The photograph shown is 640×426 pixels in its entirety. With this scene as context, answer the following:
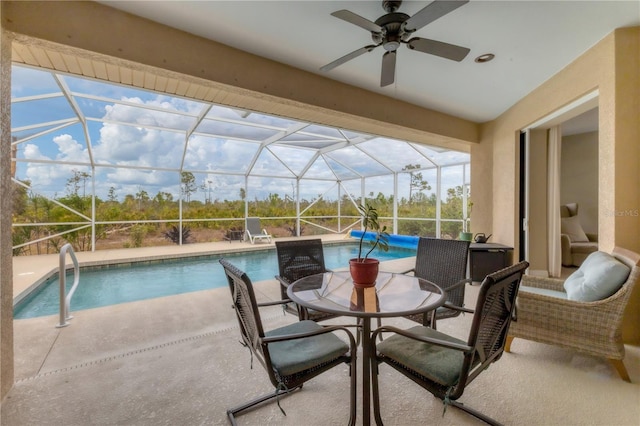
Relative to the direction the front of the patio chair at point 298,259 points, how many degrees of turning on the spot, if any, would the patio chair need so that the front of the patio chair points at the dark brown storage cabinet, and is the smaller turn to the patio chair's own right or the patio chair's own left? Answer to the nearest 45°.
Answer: approximately 90° to the patio chair's own left

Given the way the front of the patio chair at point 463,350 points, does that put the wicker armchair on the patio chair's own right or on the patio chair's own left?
on the patio chair's own right

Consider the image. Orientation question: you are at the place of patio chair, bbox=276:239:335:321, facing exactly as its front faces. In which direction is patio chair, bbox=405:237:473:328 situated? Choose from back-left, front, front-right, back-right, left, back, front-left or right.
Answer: front-left

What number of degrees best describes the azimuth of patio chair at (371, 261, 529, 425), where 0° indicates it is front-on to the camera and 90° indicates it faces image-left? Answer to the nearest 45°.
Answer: approximately 135°

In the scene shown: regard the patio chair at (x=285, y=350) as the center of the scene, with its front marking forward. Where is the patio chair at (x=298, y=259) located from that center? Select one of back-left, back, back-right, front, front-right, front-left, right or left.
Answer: front-left

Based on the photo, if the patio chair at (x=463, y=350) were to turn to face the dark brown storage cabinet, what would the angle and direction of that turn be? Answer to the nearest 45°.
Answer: approximately 45° to its right

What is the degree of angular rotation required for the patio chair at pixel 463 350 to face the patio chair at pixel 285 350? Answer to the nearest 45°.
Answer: approximately 45° to its left

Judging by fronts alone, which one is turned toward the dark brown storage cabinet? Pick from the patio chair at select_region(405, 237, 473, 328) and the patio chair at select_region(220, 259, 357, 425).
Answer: the patio chair at select_region(220, 259, 357, 425)

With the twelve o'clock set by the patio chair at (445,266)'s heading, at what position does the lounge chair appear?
The lounge chair is roughly at 3 o'clock from the patio chair.

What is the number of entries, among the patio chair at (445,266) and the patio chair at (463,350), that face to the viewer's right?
0

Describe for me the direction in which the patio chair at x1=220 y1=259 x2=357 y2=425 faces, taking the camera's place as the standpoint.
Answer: facing away from the viewer and to the right of the viewer

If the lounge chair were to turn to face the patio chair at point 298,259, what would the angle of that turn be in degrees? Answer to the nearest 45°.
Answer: approximately 45° to its right

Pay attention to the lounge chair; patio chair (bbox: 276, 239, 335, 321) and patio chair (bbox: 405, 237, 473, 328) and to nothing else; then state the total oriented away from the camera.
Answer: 0

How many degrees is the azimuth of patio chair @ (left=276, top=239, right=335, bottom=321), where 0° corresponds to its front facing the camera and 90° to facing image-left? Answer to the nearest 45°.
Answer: approximately 315°

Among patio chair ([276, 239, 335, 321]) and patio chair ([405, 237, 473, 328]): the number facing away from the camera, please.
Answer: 0

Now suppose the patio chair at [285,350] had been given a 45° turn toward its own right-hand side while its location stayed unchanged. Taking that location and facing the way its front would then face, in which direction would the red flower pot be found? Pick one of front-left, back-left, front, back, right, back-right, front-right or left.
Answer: front-left

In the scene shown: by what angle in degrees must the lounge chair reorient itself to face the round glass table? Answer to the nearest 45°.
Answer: approximately 45° to its right

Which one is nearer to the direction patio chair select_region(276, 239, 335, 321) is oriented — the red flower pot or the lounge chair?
the red flower pot
